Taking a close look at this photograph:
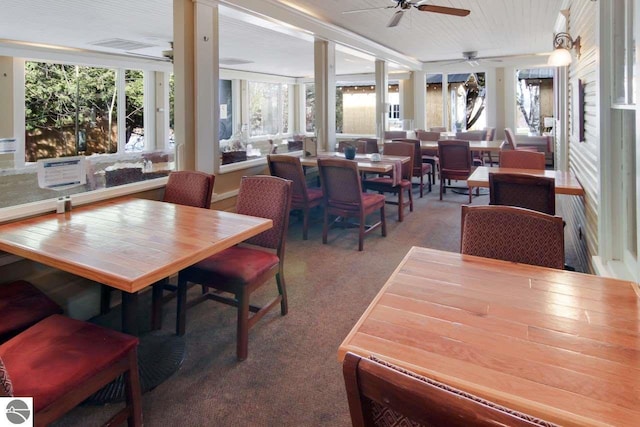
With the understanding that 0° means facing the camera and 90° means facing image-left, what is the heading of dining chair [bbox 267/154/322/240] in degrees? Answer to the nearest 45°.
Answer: approximately 225°

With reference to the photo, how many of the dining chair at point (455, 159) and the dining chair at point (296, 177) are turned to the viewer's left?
0

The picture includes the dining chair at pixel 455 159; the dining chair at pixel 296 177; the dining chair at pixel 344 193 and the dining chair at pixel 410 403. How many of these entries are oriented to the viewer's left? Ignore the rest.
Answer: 0

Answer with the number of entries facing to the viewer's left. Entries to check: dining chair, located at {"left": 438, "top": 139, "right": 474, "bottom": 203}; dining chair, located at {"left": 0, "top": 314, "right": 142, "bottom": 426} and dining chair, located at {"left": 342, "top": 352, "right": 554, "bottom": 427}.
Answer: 0

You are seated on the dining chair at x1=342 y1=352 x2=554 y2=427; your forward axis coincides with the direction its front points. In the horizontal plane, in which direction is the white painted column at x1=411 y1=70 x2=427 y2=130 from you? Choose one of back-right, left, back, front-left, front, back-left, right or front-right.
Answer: front-left

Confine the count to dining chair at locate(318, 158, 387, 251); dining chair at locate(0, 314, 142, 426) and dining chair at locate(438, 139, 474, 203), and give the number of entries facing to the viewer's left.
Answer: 0

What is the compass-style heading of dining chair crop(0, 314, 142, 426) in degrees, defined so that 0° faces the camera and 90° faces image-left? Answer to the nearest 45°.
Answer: approximately 225°

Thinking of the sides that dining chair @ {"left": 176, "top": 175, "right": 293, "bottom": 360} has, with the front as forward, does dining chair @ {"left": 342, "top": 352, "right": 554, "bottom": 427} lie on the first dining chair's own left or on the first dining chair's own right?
on the first dining chair's own left

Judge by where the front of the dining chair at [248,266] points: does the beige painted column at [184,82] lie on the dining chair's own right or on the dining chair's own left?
on the dining chair's own right

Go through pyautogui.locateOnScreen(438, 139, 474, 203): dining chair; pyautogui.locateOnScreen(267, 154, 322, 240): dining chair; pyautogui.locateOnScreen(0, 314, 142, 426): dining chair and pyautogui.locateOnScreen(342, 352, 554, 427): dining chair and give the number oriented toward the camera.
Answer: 0
